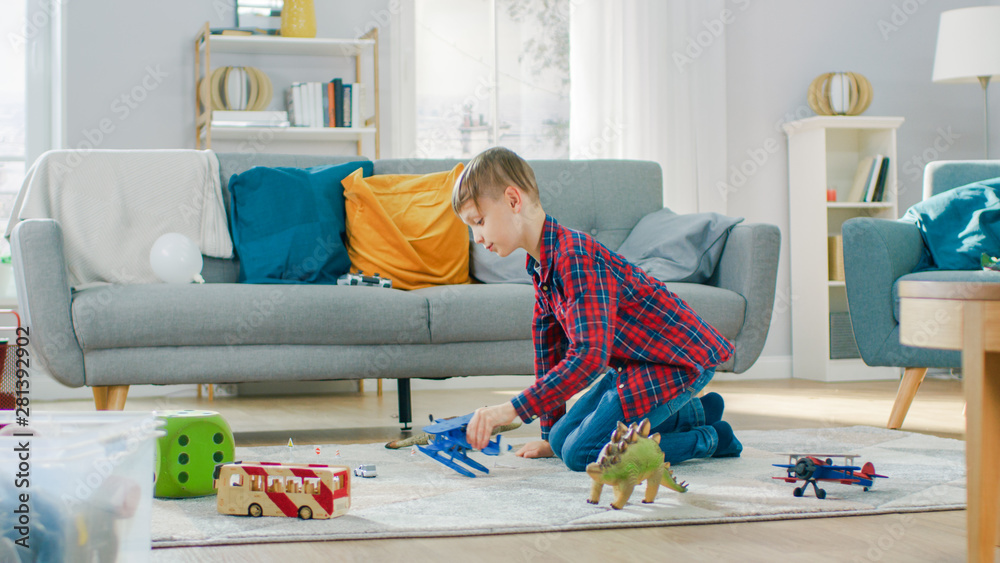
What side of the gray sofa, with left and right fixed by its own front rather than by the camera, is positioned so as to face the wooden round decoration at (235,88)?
back

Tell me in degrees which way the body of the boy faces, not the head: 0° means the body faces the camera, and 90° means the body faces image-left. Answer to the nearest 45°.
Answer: approximately 90°

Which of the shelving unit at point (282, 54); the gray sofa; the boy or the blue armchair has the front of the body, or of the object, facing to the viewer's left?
the boy

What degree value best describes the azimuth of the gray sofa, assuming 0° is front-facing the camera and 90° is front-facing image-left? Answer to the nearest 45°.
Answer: approximately 0°

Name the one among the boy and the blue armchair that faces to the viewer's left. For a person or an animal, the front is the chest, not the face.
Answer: the boy

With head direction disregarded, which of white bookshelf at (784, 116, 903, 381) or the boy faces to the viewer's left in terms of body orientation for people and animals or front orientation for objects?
the boy

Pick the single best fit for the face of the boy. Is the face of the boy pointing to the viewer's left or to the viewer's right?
to the viewer's left

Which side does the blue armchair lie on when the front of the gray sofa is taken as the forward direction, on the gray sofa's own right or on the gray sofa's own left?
on the gray sofa's own left
